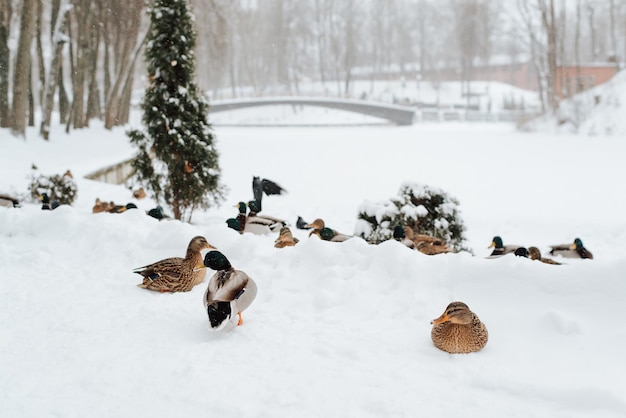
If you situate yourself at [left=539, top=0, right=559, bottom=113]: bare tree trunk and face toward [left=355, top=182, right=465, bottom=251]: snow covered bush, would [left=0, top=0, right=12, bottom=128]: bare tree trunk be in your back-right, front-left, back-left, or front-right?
front-right

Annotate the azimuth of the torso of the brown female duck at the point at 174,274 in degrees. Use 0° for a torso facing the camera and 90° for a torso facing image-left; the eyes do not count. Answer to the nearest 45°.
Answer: approximately 270°

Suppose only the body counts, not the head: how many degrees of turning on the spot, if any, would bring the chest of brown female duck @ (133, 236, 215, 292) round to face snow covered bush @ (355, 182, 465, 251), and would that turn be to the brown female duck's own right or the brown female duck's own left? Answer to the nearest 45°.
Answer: approximately 45° to the brown female duck's own left

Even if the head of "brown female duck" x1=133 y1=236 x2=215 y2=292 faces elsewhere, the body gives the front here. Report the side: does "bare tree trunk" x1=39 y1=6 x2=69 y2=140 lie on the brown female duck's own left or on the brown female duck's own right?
on the brown female duck's own left

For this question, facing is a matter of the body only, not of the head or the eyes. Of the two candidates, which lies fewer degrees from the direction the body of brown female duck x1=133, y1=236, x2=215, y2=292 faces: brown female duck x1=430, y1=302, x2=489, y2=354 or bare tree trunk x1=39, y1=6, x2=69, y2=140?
the brown female duck

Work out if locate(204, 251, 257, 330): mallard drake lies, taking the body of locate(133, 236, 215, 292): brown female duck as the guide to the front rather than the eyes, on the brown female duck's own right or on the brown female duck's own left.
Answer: on the brown female duck's own right

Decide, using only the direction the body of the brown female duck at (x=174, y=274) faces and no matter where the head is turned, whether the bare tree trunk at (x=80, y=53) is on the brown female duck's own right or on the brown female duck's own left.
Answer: on the brown female duck's own left

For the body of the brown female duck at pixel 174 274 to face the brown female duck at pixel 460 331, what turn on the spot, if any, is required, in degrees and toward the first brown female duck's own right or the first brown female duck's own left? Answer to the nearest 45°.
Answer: approximately 45° to the first brown female duck's own right

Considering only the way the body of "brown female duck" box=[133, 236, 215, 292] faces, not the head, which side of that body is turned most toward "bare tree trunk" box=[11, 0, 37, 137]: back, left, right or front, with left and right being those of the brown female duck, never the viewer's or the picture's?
left

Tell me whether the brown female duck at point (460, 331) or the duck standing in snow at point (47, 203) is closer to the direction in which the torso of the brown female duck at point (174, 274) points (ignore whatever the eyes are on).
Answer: the brown female duck
